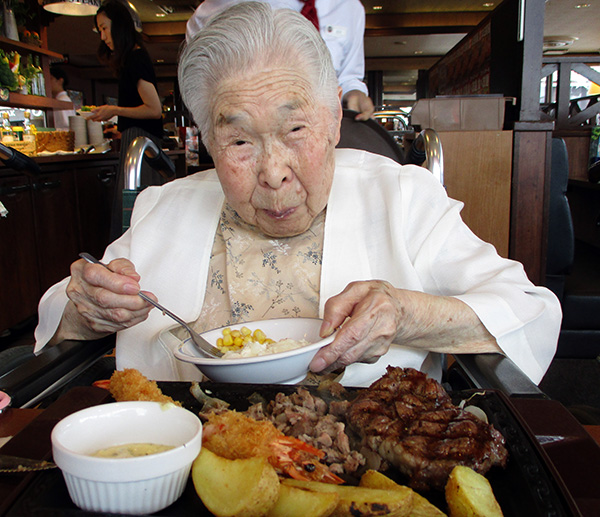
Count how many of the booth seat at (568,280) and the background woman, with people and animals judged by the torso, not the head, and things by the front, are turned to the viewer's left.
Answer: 1

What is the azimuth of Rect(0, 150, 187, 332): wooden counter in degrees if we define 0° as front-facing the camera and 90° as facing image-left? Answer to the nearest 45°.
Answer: approximately 315°

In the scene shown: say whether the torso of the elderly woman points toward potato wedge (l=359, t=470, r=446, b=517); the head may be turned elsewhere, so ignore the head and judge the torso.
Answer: yes

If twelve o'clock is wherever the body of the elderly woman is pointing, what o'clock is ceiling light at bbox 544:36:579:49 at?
The ceiling light is roughly at 7 o'clock from the elderly woman.

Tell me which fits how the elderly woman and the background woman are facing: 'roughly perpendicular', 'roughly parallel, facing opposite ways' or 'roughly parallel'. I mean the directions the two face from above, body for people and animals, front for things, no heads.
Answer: roughly perpendicular
